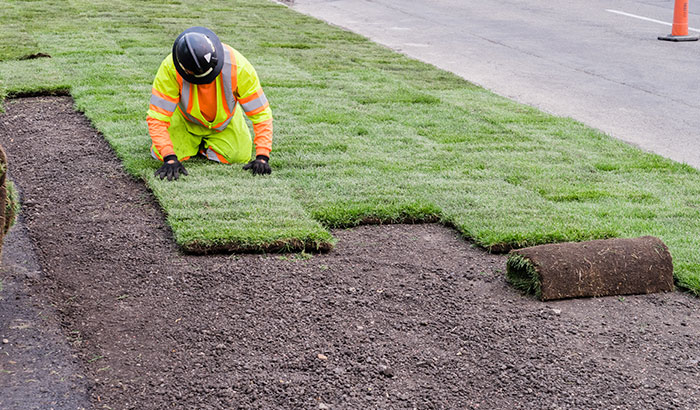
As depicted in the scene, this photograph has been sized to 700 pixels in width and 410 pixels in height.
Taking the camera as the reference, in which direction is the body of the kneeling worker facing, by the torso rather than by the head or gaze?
toward the camera

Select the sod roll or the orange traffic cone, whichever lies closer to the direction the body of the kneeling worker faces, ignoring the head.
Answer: the sod roll

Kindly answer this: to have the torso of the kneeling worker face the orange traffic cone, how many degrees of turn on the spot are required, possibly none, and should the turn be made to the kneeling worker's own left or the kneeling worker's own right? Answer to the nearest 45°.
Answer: approximately 135° to the kneeling worker's own left

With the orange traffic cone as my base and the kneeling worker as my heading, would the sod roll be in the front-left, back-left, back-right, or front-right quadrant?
front-left

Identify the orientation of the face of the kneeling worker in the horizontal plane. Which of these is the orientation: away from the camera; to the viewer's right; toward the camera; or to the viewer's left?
toward the camera

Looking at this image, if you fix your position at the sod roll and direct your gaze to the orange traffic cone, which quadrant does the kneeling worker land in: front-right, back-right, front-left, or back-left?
front-left

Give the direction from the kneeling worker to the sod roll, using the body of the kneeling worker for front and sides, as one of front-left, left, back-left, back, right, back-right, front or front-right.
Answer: front-left
